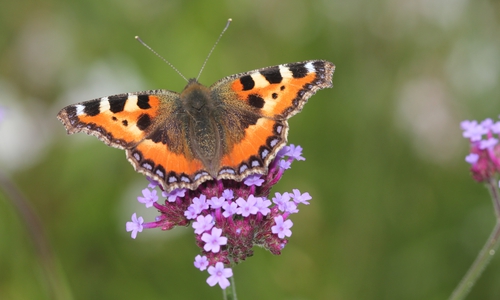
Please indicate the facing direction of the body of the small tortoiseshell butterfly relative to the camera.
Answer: away from the camera

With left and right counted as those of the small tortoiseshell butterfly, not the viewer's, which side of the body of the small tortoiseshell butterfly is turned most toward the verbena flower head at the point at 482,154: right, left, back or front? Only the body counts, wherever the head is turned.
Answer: right
